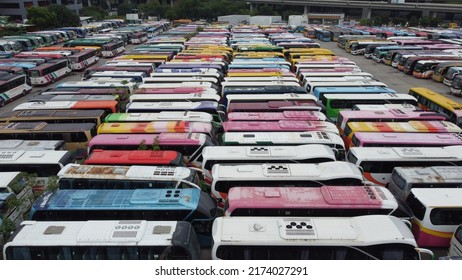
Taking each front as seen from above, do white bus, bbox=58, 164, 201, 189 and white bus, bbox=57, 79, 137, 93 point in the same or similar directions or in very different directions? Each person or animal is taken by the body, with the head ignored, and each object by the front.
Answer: same or similar directions

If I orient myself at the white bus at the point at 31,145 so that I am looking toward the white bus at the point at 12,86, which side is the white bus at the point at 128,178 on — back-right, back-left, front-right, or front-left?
back-right

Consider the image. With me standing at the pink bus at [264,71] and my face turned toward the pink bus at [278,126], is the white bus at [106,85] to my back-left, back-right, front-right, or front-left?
front-right
